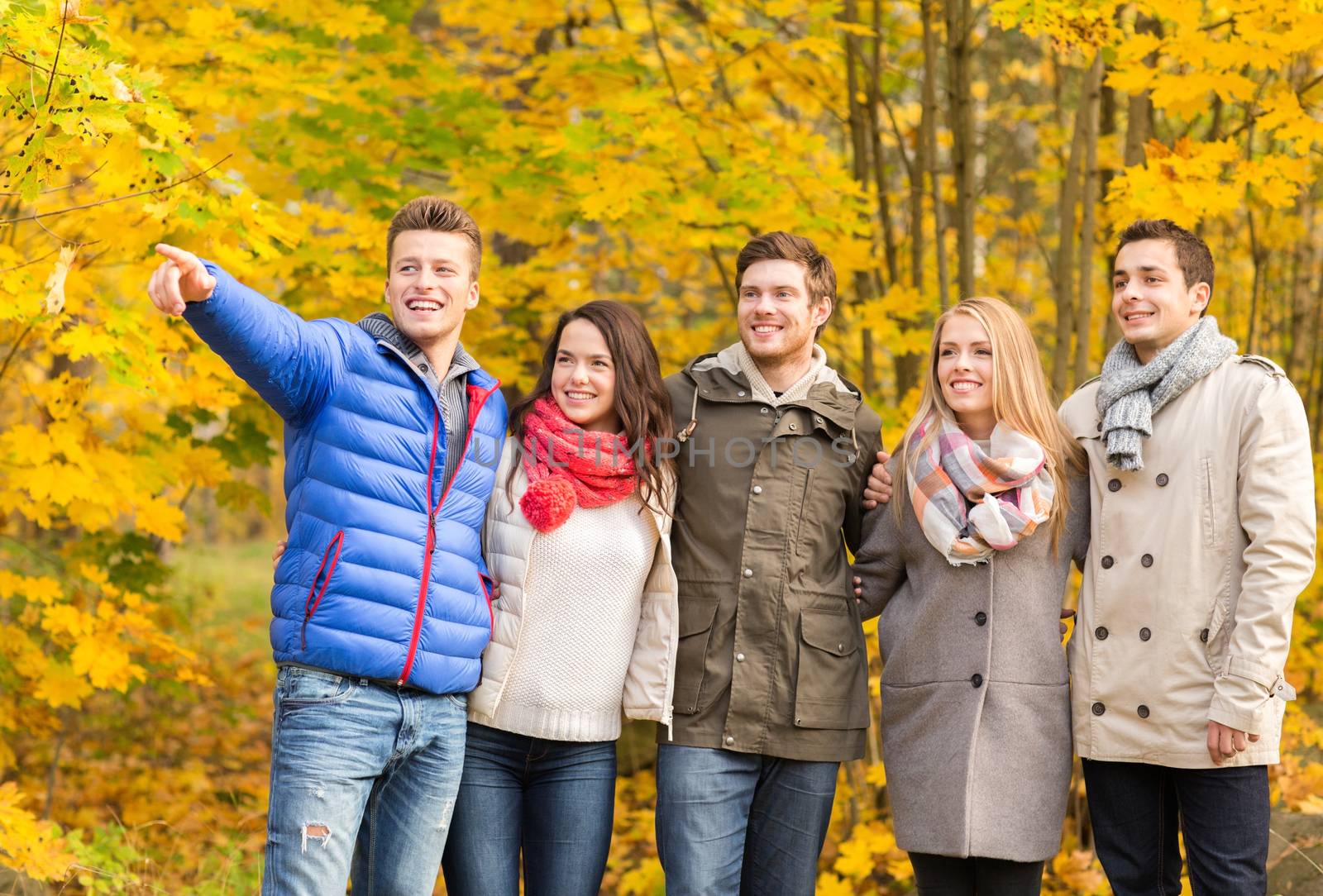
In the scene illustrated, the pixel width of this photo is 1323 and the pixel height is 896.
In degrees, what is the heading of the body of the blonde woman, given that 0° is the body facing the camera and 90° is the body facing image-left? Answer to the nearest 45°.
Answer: approximately 0°

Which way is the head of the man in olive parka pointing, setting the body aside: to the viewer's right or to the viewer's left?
to the viewer's left

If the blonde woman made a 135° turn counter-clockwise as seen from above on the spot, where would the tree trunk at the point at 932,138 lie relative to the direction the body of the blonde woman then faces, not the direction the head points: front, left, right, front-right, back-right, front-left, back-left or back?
front-left

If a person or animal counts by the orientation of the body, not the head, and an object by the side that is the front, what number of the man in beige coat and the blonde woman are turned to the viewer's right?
0

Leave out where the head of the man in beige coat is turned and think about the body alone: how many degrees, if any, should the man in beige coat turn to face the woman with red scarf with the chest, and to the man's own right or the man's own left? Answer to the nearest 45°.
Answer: approximately 45° to the man's own right

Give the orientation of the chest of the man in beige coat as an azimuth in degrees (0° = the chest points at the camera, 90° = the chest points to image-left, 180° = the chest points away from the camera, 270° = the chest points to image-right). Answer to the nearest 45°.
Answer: approximately 45°

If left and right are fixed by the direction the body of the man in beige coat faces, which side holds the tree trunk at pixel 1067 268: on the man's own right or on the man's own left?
on the man's own right

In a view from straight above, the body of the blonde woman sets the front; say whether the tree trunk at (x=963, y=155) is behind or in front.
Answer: behind
